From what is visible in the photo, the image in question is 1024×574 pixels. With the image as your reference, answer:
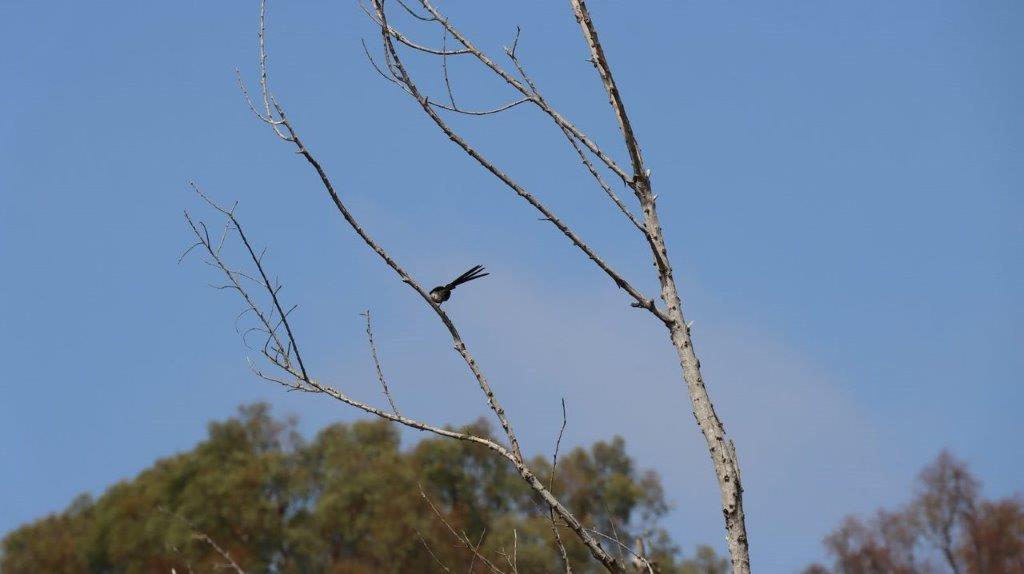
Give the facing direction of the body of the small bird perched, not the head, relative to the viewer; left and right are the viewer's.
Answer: facing to the left of the viewer
